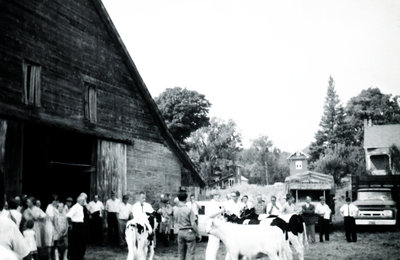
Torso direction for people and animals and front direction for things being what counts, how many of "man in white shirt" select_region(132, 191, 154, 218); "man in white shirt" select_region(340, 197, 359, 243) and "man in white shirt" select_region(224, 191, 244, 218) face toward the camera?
3

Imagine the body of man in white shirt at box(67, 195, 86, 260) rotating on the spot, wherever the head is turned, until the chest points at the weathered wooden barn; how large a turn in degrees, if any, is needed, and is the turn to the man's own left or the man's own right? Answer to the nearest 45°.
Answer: approximately 90° to the man's own left

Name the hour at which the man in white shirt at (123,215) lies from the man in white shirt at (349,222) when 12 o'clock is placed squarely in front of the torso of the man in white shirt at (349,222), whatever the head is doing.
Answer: the man in white shirt at (123,215) is roughly at 2 o'clock from the man in white shirt at (349,222).

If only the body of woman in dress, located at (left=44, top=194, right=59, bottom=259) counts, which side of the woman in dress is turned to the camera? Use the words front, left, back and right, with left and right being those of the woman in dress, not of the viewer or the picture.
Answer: right

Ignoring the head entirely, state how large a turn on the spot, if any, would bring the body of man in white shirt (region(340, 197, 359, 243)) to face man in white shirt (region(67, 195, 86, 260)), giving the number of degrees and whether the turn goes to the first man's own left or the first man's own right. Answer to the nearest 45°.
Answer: approximately 45° to the first man's own right

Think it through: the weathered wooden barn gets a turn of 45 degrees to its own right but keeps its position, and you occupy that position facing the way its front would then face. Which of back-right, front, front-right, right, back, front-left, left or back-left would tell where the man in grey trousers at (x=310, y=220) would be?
left

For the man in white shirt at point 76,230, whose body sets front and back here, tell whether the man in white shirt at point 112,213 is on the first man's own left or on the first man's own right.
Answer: on the first man's own left

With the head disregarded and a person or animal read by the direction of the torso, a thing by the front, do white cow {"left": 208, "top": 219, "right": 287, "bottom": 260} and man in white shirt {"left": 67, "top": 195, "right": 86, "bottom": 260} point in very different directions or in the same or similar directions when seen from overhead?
very different directions

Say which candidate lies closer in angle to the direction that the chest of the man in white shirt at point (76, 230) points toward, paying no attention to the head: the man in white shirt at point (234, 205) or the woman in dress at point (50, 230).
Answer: the man in white shirt
